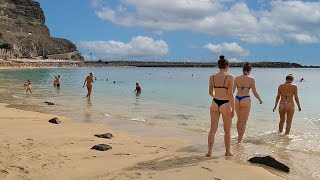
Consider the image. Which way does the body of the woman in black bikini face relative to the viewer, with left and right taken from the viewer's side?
facing away from the viewer

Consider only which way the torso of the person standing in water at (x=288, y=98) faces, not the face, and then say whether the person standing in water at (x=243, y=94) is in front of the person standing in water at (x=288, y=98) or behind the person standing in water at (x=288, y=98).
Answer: behind

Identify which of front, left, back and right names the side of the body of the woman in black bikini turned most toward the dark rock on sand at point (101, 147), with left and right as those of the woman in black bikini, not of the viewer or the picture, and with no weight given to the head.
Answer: left

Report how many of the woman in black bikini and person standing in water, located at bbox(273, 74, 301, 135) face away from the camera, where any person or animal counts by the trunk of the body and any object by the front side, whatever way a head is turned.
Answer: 2

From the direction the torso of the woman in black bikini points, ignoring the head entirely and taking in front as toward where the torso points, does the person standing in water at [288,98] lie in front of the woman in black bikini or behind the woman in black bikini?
in front

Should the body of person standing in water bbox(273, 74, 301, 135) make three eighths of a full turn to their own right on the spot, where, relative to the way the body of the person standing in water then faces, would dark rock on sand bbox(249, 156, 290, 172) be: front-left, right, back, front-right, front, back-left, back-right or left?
front-right

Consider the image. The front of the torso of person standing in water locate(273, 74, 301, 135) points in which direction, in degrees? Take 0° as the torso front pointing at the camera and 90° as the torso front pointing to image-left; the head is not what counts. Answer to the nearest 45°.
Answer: approximately 180°

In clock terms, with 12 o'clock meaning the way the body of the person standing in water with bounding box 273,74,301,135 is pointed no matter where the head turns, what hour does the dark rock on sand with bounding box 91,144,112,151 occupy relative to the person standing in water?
The dark rock on sand is roughly at 7 o'clock from the person standing in water.
